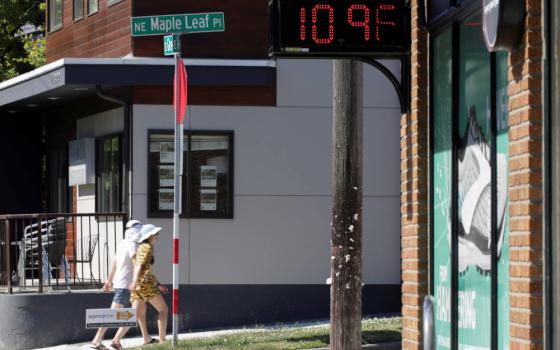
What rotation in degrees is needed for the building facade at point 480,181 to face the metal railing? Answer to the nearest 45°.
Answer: approximately 90° to its right

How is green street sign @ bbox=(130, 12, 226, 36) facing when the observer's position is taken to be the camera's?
facing the viewer

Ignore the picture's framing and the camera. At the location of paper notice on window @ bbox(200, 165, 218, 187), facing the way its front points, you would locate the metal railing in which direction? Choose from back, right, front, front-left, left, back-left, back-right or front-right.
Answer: right

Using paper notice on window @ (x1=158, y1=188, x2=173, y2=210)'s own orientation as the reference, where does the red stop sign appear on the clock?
The red stop sign is roughly at 12 o'clock from the paper notice on window.

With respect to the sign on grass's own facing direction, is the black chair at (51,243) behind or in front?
behind

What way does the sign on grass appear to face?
toward the camera

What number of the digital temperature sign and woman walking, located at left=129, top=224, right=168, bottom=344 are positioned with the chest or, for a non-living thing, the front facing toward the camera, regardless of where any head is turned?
1

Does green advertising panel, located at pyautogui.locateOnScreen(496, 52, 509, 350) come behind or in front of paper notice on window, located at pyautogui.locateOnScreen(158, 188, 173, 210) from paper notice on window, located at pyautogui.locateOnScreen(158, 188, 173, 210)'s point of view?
in front

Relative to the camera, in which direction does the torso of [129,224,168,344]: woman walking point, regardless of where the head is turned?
to the viewer's right

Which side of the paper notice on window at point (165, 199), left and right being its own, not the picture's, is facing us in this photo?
front

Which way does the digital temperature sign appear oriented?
toward the camera

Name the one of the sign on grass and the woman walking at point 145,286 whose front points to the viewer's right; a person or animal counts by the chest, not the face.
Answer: the woman walking
